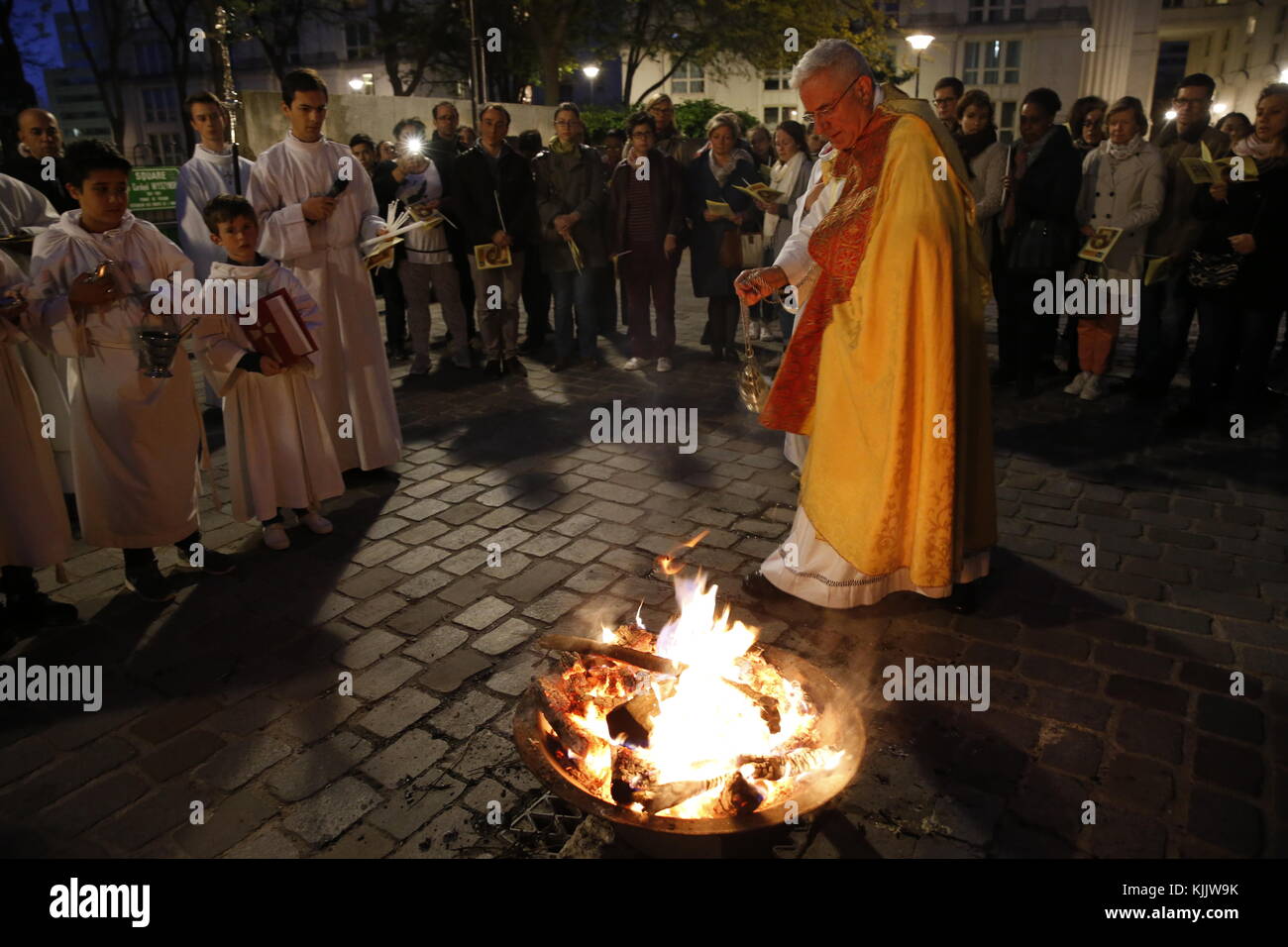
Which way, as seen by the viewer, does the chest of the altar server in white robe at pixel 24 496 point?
to the viewer's right

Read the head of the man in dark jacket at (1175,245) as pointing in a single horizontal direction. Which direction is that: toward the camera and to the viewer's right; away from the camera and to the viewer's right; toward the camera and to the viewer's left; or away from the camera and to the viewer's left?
toward the camera and to the viewer's left

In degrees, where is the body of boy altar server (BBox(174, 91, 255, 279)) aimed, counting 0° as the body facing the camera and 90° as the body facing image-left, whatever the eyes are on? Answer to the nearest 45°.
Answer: approximately 315°

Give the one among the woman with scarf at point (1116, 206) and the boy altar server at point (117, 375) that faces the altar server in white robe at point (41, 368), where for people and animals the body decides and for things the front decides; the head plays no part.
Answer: the woman with scarf

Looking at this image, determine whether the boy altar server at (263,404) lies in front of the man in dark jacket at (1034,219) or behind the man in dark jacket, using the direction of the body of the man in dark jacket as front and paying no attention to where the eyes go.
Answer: in front

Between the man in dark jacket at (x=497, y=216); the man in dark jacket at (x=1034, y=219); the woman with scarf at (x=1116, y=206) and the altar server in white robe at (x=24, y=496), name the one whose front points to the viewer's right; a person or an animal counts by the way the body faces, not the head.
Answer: the altar server in white robe

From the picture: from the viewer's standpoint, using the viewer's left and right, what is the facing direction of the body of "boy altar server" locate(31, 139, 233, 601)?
facing the viewer and to the right of the viewer
